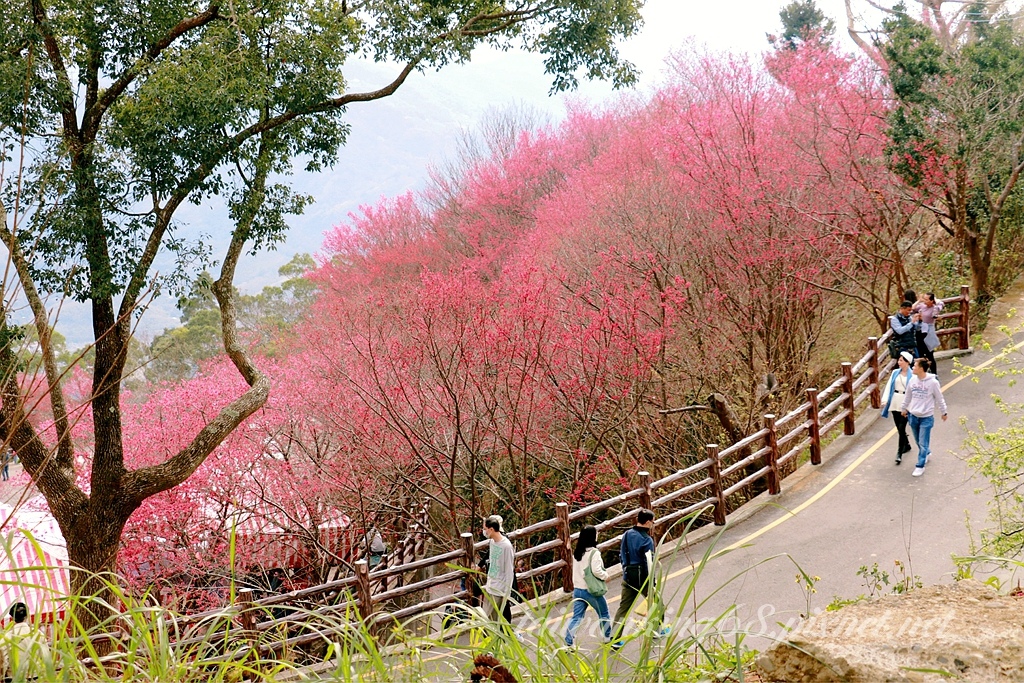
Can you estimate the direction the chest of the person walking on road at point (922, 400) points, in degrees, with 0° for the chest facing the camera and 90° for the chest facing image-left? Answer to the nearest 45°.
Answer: approximately 45°

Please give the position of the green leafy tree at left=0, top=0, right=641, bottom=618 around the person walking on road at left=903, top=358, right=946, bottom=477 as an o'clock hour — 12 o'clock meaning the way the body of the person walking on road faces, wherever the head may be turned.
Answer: The green leafy tree is roughly at 1 o'clock from the person walking on road.

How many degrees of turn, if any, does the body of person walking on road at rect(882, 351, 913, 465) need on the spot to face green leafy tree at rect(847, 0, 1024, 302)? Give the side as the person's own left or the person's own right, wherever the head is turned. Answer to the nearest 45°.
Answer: approximately 135° to the person's own right

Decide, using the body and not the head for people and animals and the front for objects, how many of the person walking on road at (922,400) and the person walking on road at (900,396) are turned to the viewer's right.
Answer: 0

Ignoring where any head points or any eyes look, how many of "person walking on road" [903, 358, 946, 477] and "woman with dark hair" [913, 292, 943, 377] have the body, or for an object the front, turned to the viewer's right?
0

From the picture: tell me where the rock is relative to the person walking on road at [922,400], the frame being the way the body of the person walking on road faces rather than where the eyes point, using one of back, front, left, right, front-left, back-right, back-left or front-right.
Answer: front-left

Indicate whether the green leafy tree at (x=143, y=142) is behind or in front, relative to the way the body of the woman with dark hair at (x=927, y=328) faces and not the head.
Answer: in front

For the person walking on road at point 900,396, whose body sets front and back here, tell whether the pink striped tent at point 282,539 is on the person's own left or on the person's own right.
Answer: on the person's own right

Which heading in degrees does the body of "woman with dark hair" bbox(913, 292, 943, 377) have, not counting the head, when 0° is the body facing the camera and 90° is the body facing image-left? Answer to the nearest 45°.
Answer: approximately 45°

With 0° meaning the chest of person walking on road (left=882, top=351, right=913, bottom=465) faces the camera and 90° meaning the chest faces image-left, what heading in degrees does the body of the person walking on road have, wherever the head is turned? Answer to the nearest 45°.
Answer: approximately 45°

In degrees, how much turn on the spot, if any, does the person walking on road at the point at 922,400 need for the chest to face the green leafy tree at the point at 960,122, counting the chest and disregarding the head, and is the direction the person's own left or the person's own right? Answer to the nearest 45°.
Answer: approximately 135° to the person's own right
